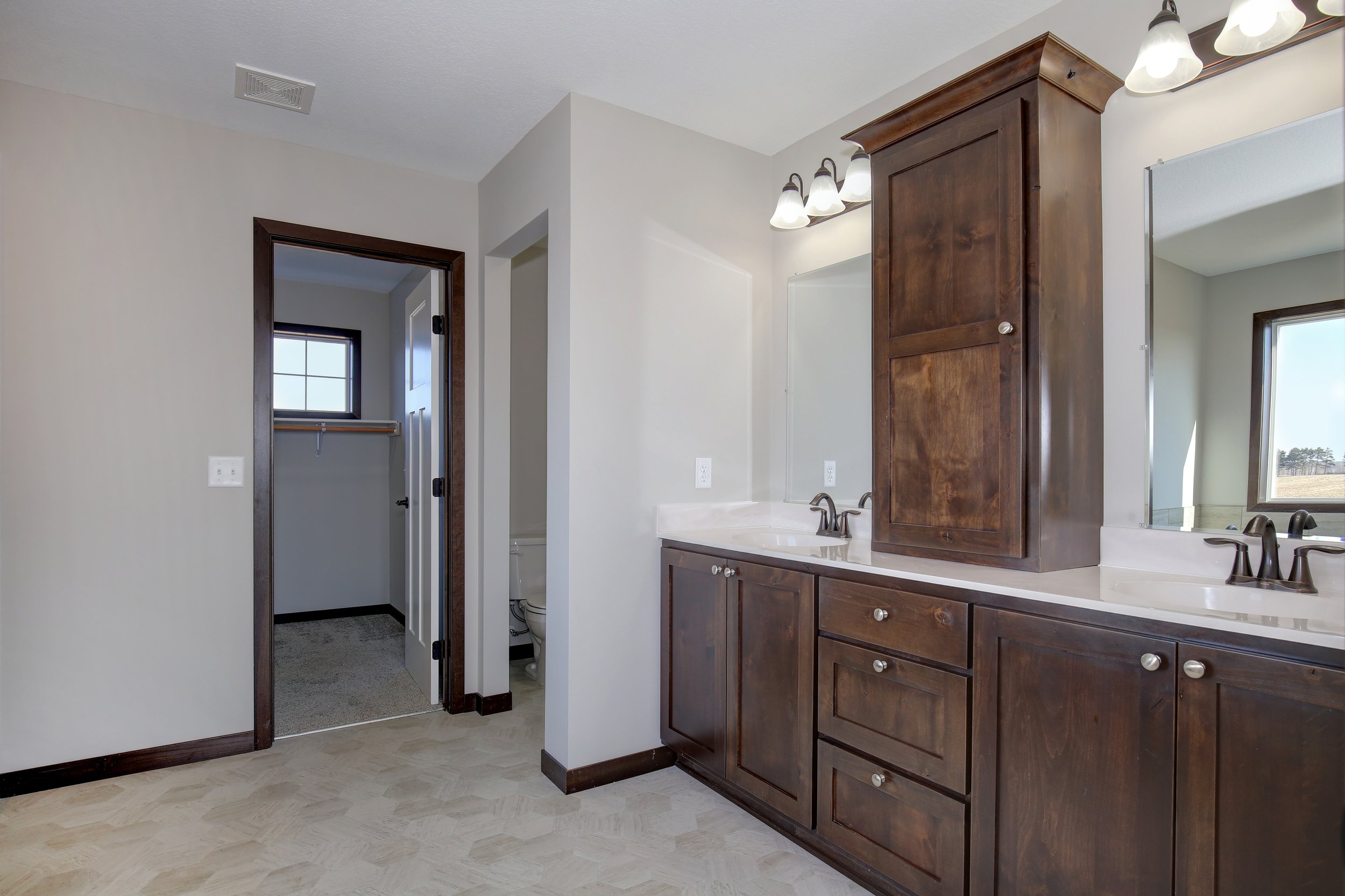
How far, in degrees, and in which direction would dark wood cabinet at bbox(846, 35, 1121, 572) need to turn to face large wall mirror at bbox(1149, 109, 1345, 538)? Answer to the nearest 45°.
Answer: approximately 135° to its left

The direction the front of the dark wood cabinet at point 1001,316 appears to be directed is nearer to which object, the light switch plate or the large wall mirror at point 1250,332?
the light switch plate

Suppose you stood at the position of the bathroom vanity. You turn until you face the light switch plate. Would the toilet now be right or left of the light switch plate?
right

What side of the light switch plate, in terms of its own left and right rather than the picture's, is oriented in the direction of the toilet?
left

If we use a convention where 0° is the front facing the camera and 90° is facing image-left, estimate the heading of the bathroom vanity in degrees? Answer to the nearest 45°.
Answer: approximately 45°

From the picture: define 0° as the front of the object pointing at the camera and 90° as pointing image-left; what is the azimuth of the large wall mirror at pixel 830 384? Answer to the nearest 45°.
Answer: approximately 45°

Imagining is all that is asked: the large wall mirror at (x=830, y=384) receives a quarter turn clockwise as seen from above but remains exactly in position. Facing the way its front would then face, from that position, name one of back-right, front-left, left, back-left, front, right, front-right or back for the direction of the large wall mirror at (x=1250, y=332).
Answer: back
